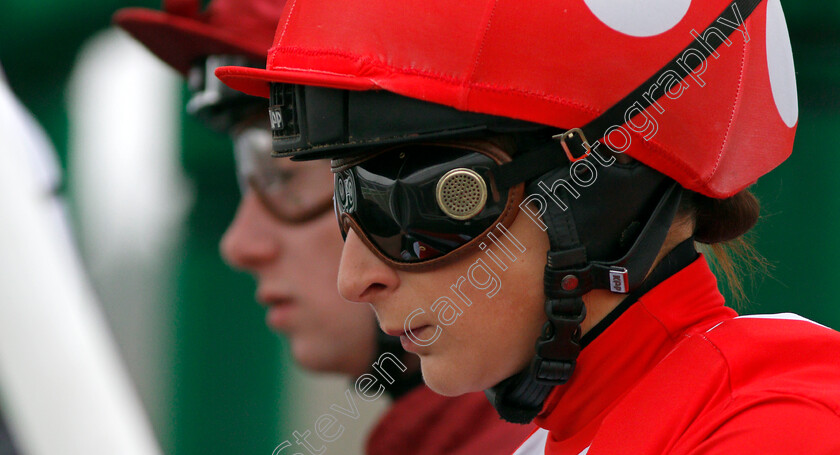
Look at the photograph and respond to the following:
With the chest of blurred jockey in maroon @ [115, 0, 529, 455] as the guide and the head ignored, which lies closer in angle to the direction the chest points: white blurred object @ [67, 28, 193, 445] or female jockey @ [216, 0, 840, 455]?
the white blurred object

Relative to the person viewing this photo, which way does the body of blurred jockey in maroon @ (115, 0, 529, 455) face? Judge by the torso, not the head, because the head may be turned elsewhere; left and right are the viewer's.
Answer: facing to the left of the viewer

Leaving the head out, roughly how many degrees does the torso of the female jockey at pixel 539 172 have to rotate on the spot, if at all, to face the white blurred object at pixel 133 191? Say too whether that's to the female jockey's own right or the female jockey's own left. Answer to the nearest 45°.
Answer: approximately 45° to the female jockey's own right

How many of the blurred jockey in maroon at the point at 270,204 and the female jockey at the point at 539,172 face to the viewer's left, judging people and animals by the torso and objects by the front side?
2

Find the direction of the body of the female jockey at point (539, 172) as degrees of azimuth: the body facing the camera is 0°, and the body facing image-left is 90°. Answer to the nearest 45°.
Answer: approximately 90°

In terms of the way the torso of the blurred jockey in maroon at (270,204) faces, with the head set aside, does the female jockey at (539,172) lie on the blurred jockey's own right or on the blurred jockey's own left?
on the blurred jockey's own left

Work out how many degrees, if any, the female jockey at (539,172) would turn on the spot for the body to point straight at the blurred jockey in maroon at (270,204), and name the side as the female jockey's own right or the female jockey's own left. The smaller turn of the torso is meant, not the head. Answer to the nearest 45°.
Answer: approximately 45° to the female jockey's own right
